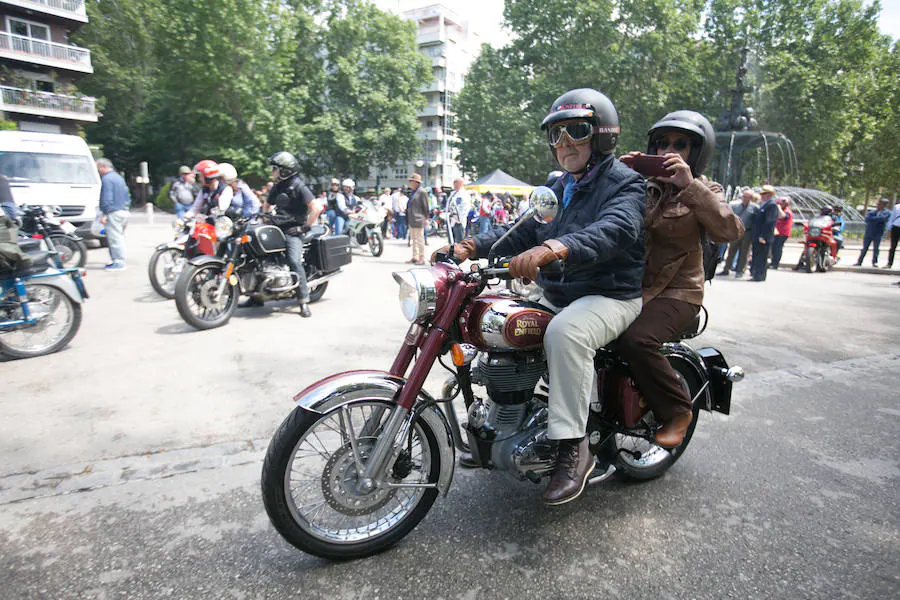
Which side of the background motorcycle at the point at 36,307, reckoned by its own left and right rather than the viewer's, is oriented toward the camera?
left

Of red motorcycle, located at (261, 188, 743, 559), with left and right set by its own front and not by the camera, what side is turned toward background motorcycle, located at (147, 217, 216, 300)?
right

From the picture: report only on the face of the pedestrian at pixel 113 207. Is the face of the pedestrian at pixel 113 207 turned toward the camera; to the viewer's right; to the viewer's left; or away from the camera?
to the viewer's left

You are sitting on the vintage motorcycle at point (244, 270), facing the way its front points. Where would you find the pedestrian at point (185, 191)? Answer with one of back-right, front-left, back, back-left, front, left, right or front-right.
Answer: back-right

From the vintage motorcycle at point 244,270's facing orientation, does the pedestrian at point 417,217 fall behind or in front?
behind

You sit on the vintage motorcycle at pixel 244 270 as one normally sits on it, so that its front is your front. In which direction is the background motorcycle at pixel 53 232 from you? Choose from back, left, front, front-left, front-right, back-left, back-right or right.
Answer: right

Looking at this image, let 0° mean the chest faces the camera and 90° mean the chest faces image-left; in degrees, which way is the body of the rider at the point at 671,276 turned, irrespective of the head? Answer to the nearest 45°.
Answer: approximately 45°

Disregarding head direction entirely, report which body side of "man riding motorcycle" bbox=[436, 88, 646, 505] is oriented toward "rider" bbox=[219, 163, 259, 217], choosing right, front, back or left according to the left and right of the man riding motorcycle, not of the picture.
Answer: right

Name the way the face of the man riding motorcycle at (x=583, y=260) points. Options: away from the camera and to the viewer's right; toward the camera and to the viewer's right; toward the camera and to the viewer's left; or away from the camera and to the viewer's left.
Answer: toward the camera and to the viewer's left

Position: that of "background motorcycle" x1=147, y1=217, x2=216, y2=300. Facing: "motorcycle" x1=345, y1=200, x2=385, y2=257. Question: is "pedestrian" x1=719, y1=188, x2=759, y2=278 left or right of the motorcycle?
right

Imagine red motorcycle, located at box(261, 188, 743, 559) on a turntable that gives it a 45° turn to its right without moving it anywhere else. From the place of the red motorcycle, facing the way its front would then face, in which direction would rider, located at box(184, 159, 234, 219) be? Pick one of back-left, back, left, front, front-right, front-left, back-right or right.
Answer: front-right
